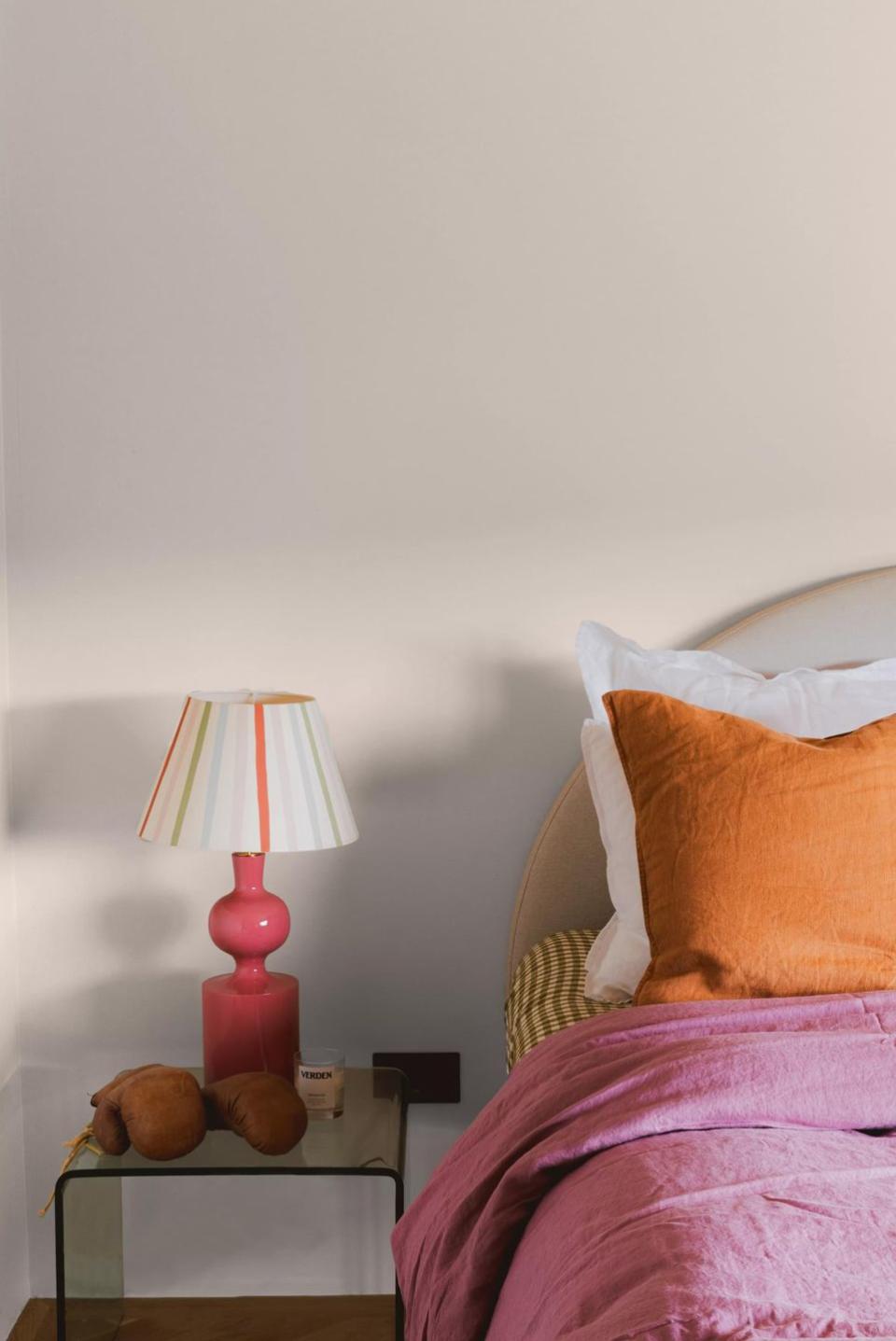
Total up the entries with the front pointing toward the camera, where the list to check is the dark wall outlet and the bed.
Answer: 2

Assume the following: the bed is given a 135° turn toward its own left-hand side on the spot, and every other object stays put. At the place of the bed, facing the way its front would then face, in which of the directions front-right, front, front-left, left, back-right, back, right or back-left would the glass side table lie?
left

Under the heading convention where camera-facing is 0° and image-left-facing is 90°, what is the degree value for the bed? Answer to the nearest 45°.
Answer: approximately 0°

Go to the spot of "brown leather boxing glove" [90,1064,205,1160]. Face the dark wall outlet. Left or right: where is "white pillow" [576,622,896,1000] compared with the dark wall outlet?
right

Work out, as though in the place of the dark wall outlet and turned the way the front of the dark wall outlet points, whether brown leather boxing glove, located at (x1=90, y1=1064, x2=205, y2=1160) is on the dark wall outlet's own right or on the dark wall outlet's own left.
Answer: on the dark wall outlet's own right

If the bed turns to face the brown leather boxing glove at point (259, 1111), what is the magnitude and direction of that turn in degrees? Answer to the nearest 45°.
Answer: approximately 135° to its right
